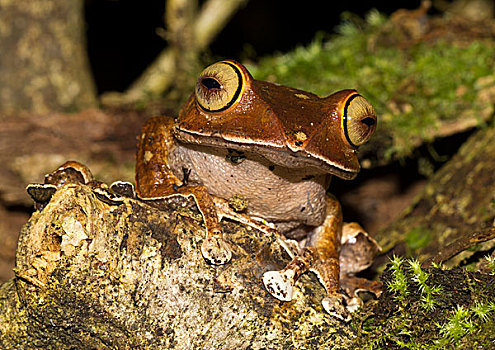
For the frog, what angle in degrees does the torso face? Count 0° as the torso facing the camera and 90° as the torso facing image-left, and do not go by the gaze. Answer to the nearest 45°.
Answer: approximately 0°
